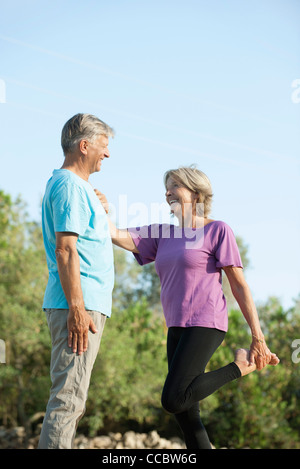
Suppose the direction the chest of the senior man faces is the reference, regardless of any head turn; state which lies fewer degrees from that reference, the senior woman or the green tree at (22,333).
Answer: the senior woman

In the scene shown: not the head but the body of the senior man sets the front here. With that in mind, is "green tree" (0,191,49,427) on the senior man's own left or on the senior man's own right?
on the senior man's own left

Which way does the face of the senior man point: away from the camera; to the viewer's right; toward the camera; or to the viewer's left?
to the viewer's right

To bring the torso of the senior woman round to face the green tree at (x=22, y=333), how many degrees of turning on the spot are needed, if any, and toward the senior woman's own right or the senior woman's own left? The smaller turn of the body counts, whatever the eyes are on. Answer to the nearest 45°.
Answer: approximately 90° to the senior woman's own right

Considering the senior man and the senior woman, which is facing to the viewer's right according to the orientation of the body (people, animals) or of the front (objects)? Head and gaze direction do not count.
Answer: the senior man

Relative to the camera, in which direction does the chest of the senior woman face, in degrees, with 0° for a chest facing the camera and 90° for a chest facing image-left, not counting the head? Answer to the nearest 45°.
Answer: approximately 45°

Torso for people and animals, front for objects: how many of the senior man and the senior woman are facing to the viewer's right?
1

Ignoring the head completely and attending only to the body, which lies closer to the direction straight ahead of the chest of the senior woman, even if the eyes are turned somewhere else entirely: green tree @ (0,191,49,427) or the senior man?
the senior man

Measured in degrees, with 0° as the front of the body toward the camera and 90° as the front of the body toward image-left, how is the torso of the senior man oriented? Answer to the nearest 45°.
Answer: approximately 270°

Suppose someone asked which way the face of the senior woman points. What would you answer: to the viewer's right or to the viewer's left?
to the viewer's left

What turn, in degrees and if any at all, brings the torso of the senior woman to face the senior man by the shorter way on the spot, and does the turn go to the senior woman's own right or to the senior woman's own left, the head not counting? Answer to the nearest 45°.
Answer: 0° — they already face them
